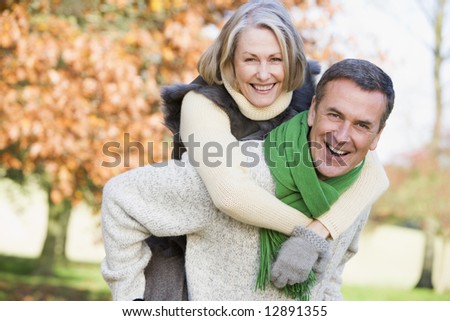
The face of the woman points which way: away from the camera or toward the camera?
toward the camera

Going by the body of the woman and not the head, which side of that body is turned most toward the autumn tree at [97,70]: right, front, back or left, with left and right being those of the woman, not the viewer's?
back

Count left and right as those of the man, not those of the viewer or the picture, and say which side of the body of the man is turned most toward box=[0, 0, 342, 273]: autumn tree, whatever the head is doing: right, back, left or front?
back

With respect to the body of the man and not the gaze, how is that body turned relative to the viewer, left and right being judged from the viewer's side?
facing the viewer and to the right of the viewer
